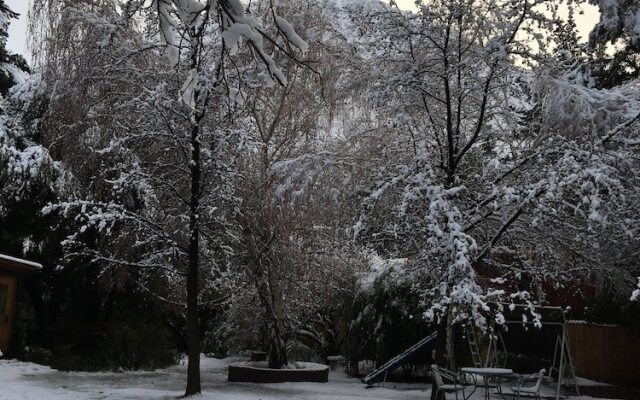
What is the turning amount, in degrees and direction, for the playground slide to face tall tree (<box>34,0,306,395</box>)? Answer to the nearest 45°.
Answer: approximately 45° to its left

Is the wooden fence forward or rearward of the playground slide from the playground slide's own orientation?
rearward

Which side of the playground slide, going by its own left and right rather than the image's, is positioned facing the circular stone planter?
front

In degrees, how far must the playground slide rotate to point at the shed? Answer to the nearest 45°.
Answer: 0° — it already faces it

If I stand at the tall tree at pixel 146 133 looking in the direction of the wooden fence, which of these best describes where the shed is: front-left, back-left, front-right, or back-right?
back-left

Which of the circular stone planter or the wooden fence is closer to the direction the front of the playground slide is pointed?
the circular stone planter

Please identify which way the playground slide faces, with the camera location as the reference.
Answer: facing to the left of the viewer
